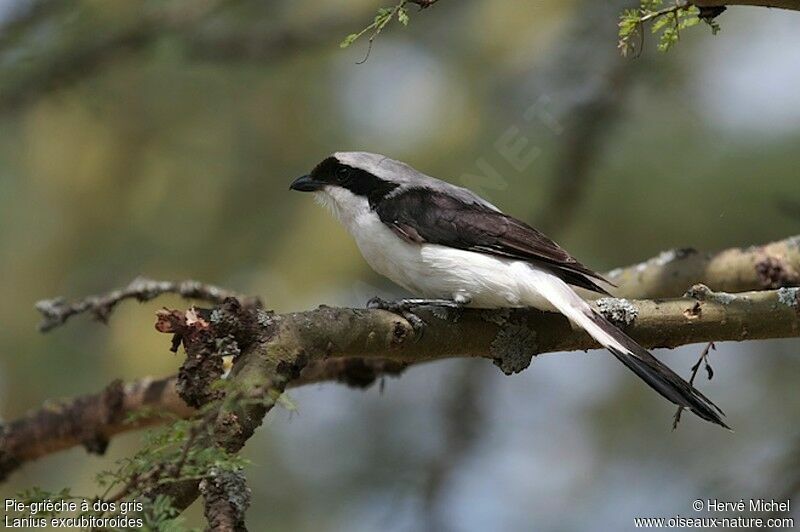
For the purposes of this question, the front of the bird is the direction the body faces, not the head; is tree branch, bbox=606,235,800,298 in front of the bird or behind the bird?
behind

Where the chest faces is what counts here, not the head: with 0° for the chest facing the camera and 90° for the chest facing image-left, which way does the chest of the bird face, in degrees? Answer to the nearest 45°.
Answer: approximately 90°

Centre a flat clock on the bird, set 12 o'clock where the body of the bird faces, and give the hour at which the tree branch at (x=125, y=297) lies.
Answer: The tree branch is roughly at 12 o'clock from the bird.
